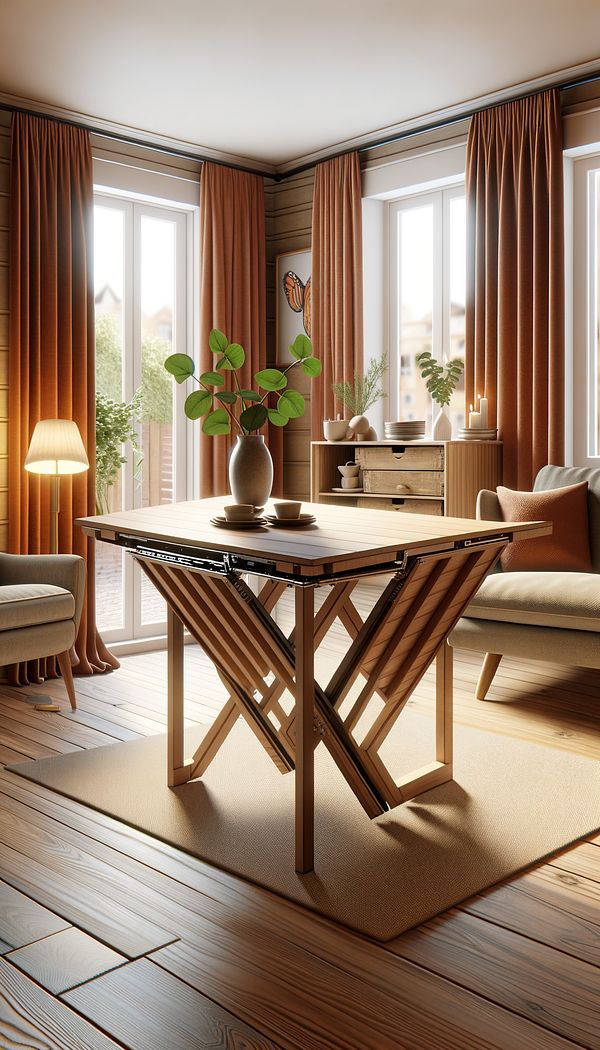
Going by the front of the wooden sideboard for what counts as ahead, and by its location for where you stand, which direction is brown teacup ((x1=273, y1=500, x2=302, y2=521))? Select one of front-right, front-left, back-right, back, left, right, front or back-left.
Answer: front-left

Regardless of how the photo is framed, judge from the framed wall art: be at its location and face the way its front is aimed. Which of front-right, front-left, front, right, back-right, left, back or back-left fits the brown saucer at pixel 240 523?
front-left

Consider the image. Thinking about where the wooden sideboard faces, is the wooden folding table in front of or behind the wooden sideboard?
in front

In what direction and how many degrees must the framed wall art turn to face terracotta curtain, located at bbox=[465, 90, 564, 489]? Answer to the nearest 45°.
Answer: approximately 90° to its left

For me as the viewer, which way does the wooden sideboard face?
facing the viewer and to the left of the viewer

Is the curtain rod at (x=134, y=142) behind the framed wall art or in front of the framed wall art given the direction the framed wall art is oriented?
in front

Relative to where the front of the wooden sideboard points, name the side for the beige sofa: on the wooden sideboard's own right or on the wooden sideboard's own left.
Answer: on the wooden sideboard's own left

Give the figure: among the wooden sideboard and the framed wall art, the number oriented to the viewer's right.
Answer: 0

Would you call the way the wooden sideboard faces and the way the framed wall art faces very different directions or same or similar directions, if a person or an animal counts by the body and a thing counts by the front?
same or similar directions

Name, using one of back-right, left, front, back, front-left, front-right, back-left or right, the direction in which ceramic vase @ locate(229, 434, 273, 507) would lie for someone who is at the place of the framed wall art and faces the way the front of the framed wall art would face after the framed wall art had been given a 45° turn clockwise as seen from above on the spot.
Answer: left
